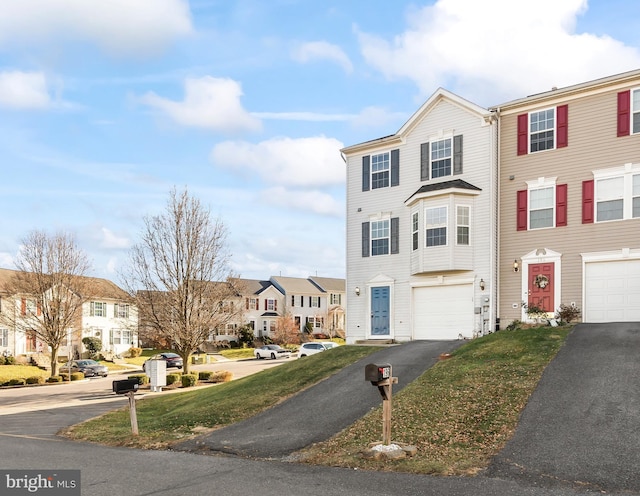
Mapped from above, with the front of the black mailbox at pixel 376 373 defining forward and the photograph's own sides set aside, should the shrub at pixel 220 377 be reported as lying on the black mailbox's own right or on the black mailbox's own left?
on the black mailbox's own right

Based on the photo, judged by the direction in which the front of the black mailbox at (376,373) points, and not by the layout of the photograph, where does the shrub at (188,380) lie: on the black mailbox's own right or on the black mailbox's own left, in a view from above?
on the black mailbox's own right

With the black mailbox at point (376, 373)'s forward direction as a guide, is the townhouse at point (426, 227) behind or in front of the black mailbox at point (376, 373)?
behind

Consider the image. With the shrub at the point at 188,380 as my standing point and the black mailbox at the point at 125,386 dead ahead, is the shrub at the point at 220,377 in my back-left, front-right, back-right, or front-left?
back-left

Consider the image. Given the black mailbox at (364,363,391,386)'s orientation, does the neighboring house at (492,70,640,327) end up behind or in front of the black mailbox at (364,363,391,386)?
behind

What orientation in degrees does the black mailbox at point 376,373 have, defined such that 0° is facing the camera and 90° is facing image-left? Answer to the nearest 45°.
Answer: approximately 45°

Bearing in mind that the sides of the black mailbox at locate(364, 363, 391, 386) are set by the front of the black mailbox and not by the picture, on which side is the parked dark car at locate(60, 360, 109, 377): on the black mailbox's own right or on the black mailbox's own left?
on the black mailbox's own right

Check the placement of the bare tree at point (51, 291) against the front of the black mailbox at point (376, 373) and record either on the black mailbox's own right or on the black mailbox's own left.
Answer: on the black mailbox's own right

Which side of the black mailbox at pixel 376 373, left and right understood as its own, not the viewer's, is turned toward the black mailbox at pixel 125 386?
right

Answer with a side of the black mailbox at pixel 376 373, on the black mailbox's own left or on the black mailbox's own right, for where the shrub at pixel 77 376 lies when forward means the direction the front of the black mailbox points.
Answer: on the black mailbox's own right
